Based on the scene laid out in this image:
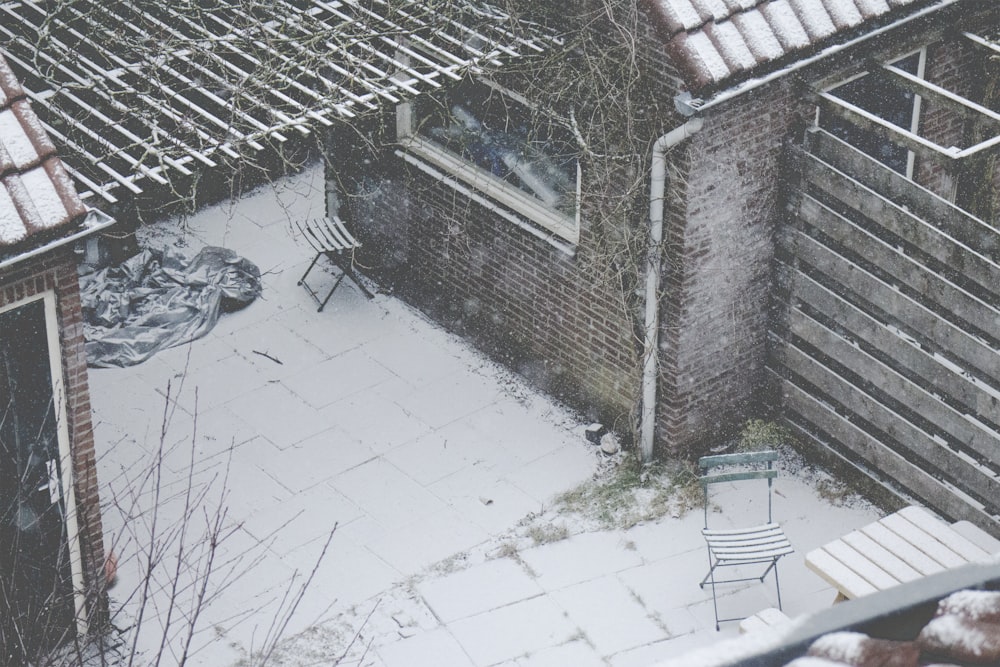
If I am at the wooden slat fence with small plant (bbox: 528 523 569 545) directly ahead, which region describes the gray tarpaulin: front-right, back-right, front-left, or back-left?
front-right

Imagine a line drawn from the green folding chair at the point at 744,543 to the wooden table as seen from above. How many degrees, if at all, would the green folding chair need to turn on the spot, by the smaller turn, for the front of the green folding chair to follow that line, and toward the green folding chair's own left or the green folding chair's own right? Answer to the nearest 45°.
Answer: approximately 45° to the green folding chair's own left

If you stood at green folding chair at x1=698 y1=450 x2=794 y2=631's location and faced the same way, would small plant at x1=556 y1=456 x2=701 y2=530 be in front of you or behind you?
behind

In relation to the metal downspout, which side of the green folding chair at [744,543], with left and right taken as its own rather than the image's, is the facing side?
back

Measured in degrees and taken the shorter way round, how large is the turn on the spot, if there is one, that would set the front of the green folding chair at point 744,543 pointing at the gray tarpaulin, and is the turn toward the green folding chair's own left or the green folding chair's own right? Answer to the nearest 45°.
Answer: approximately 135° to the green folding chair's own right

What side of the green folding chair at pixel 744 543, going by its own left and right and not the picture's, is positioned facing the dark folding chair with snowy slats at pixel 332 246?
back

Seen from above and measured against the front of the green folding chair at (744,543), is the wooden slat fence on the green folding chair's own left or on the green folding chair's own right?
on the green folding chair's own left

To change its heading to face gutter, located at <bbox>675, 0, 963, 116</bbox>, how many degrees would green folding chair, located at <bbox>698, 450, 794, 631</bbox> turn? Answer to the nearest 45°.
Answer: approximately 135° to its left

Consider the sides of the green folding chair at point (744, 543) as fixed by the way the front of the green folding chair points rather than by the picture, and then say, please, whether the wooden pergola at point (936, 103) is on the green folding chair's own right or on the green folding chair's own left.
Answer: on the green folding chair's own left

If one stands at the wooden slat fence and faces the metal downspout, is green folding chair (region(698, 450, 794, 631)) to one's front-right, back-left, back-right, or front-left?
front-left

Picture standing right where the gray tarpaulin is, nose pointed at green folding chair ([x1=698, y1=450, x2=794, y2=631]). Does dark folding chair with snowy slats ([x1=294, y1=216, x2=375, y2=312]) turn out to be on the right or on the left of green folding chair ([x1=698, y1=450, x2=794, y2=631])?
left

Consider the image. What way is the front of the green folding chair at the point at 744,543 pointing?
toward the camera

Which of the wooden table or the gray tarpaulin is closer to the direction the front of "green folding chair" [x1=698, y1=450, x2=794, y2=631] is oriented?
the wooden table
